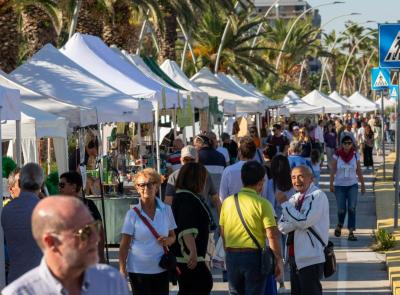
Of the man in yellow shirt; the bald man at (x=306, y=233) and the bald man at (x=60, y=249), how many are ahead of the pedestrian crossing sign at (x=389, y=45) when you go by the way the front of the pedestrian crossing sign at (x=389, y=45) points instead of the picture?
3

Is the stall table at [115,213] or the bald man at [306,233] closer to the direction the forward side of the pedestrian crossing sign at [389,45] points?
the bald man

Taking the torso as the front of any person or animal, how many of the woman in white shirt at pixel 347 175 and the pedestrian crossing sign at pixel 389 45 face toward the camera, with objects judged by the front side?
2

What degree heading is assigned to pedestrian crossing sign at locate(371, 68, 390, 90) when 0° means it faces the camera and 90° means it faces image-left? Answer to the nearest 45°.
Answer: approximately 0°

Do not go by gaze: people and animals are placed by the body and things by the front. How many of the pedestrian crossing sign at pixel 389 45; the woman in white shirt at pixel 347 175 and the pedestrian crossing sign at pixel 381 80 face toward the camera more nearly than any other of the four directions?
3

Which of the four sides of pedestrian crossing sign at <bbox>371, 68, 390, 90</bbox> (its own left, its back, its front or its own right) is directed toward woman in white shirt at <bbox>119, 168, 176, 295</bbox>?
front

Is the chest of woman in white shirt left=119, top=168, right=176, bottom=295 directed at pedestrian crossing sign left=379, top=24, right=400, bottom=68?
no

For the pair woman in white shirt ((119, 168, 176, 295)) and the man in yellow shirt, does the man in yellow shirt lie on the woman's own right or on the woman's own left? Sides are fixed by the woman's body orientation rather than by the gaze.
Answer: on the woman's own left

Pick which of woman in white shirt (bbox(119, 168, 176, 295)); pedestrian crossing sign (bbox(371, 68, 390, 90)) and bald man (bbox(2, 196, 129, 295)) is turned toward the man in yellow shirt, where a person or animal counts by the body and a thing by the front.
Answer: the pedestrian crossing sign

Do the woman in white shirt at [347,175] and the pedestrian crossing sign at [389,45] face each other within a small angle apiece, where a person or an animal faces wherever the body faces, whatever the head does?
no

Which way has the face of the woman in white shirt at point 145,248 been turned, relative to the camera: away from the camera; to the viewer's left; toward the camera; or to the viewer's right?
toward the camera

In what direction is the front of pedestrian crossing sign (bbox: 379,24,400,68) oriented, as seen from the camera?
facing the viewer

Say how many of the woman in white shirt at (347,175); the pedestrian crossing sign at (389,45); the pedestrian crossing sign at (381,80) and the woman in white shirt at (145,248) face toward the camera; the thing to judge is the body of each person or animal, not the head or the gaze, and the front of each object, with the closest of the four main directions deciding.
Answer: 4

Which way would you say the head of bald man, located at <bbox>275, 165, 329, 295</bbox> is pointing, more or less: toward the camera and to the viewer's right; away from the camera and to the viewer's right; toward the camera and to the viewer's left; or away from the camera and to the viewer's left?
toward the camera and to the viewer's left

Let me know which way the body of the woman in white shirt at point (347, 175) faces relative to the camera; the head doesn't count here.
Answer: toward the camera

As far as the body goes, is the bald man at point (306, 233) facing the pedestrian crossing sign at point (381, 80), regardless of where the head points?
no

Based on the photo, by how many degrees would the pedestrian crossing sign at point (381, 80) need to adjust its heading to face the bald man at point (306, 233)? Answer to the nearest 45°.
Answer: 0° — it already faces them

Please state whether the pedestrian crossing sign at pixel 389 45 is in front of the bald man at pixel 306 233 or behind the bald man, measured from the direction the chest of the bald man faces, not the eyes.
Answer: behind

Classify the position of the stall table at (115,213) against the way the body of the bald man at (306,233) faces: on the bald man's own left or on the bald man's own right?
on the bald man's own right

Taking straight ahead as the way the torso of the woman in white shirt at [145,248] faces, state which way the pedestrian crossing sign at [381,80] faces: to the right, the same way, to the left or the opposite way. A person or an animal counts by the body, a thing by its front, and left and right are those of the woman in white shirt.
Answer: the same way
